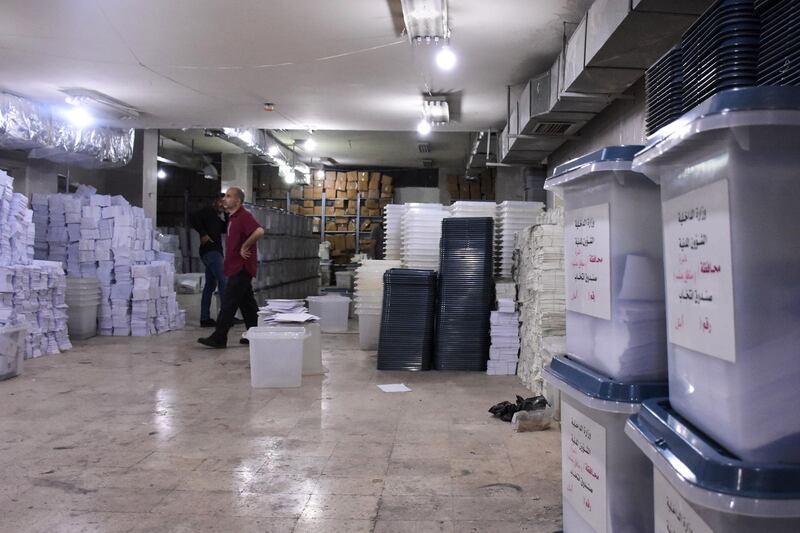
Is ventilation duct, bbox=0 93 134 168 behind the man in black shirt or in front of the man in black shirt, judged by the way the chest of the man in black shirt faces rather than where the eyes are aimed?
behind

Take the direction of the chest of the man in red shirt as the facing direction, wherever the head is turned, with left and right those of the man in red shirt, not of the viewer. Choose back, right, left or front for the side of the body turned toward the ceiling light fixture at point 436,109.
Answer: back

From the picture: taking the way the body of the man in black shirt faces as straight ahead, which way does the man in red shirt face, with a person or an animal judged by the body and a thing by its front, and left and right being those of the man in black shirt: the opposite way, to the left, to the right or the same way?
the opposite way

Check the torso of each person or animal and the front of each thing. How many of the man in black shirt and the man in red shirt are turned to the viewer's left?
1

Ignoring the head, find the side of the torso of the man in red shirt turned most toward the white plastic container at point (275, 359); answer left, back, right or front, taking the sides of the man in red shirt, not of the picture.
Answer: left

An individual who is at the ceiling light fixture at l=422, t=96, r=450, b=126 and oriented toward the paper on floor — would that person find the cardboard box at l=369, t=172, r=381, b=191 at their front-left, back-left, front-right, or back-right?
back-right

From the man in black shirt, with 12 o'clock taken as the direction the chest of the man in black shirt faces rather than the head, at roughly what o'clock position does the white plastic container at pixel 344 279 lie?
The white plastic container is roughly at 10 o'clock from the man in black shirt.

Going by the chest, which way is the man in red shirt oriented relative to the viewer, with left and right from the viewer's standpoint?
facing to the left of the viewer

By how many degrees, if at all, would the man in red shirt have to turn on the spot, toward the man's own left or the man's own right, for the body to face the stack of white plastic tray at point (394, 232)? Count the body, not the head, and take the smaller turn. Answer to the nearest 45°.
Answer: approximately 180°

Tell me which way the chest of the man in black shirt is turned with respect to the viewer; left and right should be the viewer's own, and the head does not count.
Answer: facing to the right of the viewer

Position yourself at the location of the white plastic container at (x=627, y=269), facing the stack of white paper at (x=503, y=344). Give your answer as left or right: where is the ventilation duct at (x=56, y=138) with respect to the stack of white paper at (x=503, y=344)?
left
